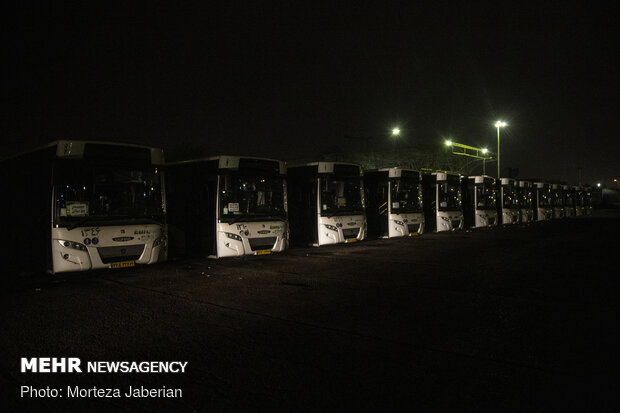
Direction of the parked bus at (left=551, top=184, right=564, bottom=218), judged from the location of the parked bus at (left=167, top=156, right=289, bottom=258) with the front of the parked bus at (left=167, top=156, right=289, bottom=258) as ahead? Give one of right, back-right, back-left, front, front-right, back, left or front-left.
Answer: left

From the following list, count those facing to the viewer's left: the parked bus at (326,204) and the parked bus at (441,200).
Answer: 0

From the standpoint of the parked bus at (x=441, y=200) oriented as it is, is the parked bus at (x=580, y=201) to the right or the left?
on its left

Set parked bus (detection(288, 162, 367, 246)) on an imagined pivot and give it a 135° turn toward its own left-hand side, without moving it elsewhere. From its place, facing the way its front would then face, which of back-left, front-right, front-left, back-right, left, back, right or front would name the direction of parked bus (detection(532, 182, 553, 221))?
front-right

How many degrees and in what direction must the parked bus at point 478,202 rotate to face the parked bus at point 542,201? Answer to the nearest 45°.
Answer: approximately 135° to its left

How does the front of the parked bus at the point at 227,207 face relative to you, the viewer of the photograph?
facing the viewer and to the right of the viewer

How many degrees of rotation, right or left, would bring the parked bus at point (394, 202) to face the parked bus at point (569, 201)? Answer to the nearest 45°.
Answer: approximately 90° to its left

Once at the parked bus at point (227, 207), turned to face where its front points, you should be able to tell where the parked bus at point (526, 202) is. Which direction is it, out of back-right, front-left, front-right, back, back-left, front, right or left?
left

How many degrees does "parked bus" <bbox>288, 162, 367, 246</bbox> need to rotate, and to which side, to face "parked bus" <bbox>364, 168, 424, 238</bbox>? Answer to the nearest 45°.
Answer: approximately 90° to its left

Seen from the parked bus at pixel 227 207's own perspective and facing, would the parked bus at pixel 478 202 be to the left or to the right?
on its left

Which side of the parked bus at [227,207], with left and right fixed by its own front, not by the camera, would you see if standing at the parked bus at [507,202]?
left
